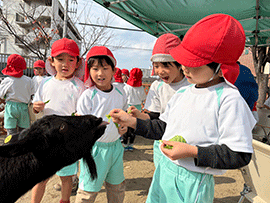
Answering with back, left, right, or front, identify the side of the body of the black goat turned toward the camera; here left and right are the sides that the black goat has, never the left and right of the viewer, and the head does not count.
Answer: right

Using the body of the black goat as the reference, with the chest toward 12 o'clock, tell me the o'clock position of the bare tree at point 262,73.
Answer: The bare tree is roughly at 11 o'clock from the black goat.

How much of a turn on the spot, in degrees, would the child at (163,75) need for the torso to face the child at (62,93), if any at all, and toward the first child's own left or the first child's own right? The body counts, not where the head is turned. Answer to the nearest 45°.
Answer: approximately 45° to the first child's own right

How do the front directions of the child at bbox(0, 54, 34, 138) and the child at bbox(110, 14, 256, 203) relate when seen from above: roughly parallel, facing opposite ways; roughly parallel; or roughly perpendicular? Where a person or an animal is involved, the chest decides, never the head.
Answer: roughly perpendicular
